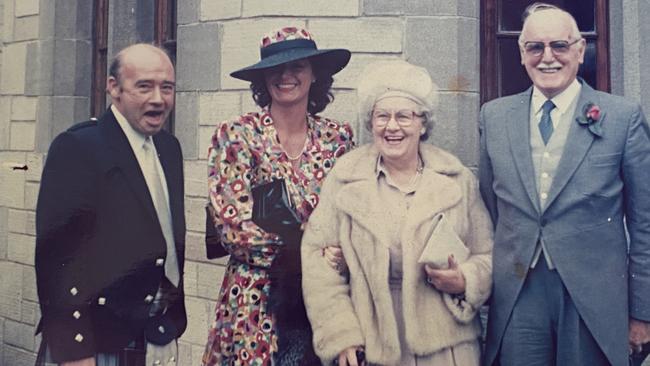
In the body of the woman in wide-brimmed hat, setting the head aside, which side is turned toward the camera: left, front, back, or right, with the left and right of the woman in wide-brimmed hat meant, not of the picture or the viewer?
front

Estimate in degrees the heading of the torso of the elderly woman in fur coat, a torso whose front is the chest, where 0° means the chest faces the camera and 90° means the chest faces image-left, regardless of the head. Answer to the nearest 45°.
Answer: approximately 0°

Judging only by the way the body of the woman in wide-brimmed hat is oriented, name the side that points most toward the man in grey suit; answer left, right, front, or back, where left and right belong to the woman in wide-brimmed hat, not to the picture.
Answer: left

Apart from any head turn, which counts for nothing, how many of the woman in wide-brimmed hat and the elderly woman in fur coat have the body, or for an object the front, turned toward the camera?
2
